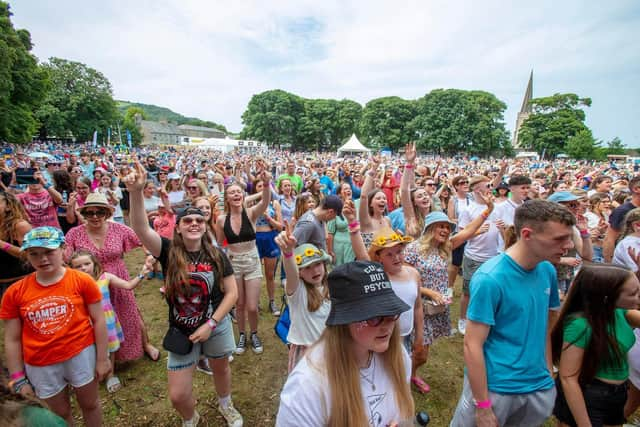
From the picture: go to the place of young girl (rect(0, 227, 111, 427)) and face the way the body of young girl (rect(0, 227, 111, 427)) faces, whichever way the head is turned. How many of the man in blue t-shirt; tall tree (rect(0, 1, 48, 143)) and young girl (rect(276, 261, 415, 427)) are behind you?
1

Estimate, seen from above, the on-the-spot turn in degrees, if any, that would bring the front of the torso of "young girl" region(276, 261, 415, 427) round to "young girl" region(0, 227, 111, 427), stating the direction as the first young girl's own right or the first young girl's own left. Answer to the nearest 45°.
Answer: approximately 135° to the first young girl's own right

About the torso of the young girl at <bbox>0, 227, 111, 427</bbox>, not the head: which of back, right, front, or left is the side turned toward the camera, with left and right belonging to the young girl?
front

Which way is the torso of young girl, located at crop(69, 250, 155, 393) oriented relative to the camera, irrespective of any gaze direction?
toward the camera

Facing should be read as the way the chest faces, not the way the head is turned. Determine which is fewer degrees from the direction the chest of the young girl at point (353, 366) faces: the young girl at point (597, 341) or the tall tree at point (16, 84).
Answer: the young girl

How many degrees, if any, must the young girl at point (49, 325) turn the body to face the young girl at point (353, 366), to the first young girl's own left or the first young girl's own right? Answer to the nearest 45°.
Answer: approximately 45° to the first young girl's own left

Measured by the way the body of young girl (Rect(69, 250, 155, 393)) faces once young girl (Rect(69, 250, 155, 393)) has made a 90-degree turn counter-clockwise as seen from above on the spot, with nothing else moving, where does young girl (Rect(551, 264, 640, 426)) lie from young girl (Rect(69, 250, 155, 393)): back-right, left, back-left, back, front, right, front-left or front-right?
front-right

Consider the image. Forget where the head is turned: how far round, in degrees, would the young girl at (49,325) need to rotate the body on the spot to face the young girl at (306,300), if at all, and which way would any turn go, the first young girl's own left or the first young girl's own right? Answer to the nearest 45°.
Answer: approximately 45° to the first young girl's own left

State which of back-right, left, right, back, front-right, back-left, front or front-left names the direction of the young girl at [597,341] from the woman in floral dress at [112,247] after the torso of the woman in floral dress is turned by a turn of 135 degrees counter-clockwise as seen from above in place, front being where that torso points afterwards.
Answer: right
